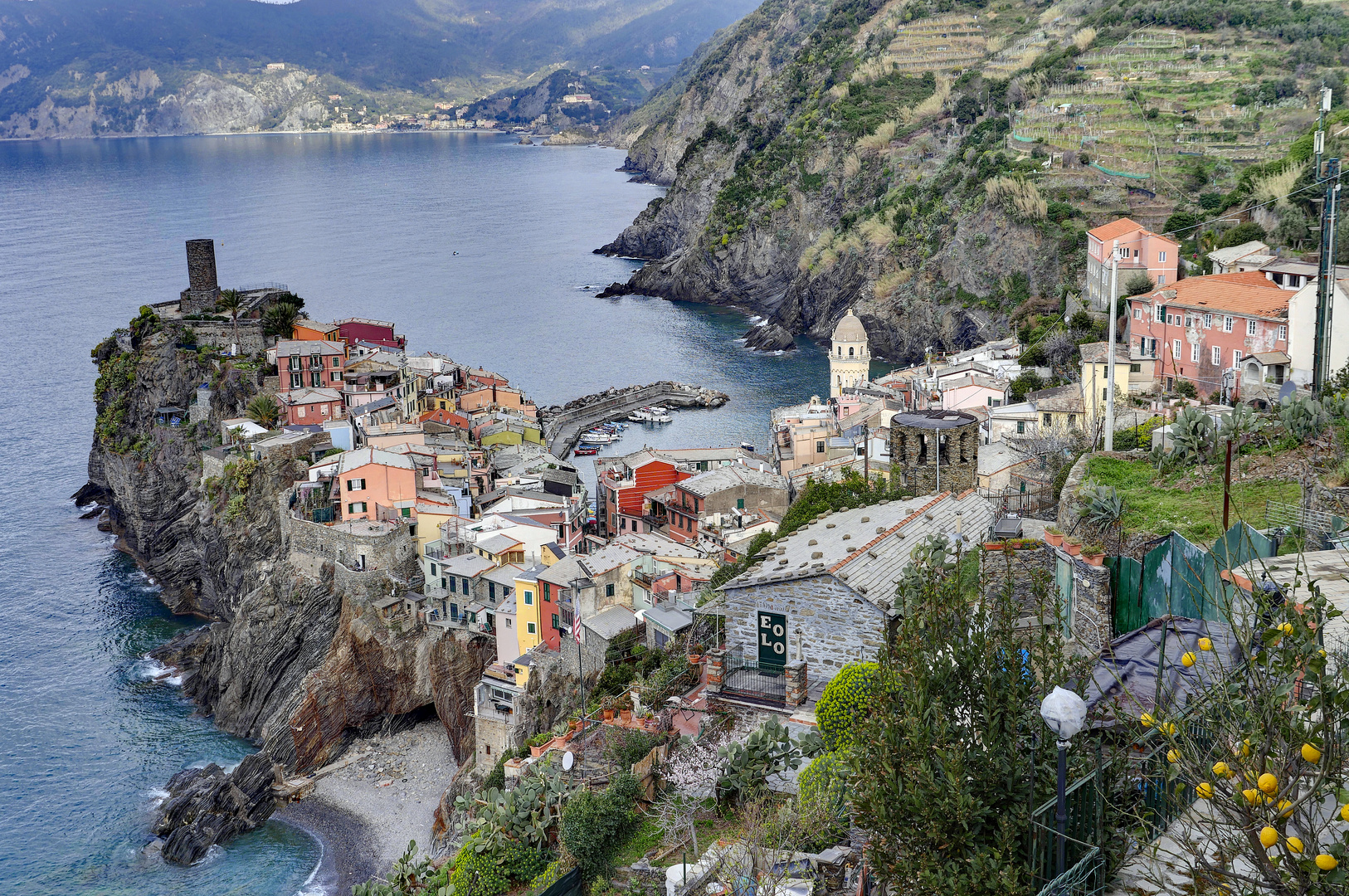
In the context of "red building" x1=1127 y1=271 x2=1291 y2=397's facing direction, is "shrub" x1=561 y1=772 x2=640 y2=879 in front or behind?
in front

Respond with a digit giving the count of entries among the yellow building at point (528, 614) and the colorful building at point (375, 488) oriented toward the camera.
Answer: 2

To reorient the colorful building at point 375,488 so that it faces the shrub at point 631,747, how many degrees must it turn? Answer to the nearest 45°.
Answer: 0° — it already faces it

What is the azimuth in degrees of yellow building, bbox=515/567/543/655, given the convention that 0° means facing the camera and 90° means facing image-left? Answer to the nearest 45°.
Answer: approximately 0°

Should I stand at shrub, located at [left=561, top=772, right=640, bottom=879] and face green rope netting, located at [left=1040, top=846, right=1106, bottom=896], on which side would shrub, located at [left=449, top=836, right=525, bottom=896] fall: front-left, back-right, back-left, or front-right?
back-right

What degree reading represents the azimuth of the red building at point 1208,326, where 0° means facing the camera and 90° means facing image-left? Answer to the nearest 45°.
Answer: approximately 45°

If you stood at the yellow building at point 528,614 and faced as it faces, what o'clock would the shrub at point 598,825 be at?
The shrub is roughly at 12 o'clock from the yellow building.
